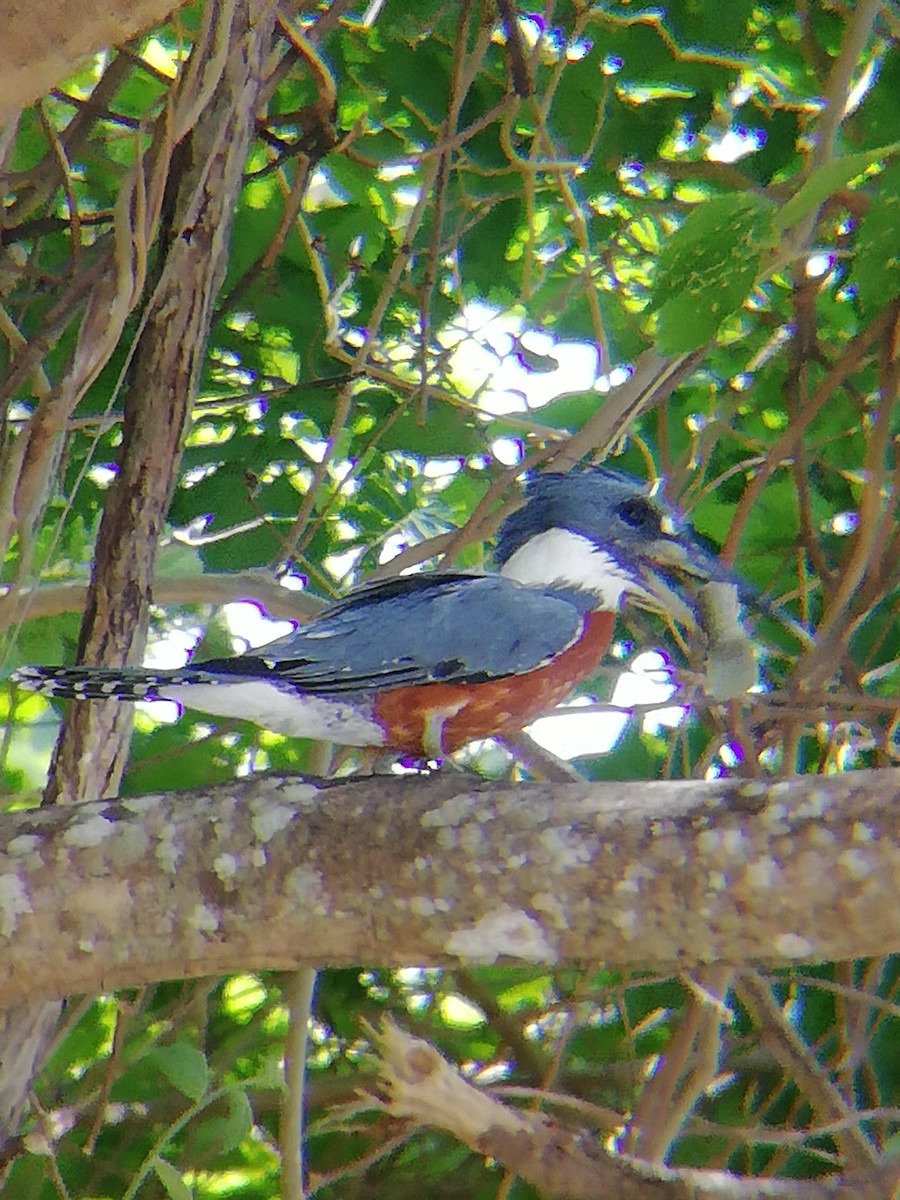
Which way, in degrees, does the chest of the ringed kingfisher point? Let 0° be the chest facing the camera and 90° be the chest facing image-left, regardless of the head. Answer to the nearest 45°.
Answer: approximately 270°
